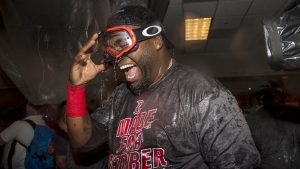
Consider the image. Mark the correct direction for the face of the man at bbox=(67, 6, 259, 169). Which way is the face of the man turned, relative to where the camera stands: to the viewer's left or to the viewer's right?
to the viewer's left

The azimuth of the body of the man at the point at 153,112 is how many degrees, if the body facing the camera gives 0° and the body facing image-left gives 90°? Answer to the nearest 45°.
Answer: approximately 45°

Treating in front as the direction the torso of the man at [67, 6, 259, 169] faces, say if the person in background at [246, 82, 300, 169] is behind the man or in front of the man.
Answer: behind

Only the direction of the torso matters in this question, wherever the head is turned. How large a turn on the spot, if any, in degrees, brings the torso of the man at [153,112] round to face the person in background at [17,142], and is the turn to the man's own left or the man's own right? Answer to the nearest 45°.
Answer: approximately 90° to the man's own right
